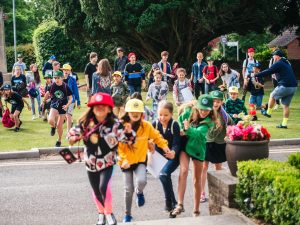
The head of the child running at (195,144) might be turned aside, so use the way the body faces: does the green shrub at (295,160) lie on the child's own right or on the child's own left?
on the child's own left

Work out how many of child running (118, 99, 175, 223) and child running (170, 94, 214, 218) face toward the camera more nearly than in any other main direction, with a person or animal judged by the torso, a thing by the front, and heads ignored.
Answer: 2

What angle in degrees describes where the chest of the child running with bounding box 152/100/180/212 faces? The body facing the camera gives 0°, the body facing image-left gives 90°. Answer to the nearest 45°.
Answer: approximately 45°

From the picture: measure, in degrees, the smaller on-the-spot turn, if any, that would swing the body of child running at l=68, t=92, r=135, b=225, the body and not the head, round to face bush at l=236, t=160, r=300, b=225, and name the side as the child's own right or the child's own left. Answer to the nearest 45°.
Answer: approximately 90° to the child's own left

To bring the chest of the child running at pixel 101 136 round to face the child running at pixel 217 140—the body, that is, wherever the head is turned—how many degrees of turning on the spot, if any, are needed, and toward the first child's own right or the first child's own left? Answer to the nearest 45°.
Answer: approximately 135° to the first child's own left

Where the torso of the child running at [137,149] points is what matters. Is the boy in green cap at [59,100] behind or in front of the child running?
behind

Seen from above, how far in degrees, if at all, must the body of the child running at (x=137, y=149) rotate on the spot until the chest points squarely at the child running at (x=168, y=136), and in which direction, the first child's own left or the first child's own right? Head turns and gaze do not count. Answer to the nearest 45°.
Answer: approximately 135° to the first child's own left

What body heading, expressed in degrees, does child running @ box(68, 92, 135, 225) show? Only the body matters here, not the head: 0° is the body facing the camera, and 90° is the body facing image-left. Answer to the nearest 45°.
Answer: approximately 0°

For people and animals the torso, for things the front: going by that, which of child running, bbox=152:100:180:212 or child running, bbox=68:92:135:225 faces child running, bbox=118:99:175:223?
child running, bbox=152:100:180:212
